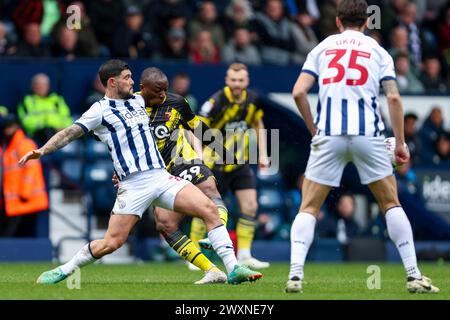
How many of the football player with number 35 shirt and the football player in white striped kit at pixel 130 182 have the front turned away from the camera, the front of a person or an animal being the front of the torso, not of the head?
1

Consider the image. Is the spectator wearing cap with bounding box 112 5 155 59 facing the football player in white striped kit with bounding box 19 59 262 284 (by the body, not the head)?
yes

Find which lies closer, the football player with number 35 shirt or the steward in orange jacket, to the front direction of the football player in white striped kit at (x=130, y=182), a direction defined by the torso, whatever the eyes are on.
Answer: the football player with number 35 shirt

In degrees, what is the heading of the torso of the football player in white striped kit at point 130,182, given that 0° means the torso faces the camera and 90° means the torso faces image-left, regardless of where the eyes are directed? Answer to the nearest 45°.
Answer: approximately 315°

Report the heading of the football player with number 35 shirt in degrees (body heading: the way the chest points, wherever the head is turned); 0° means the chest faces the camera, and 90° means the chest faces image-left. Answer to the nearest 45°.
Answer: approximately 180°

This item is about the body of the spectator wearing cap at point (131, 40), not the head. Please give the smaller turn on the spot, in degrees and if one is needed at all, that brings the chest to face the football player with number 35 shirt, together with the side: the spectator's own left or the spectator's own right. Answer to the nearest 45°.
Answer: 0° — they already face them

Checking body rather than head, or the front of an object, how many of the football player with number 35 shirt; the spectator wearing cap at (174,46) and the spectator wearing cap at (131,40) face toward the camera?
2
